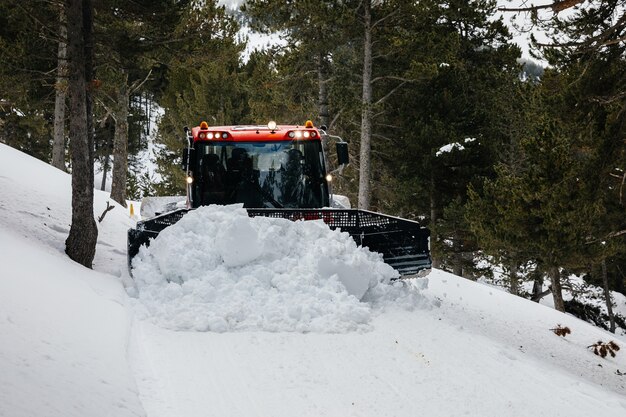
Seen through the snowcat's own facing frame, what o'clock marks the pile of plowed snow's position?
The pile of plowed snow is roughly at 12 o'clock from the snowcat.

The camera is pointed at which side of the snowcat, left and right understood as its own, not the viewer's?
front
